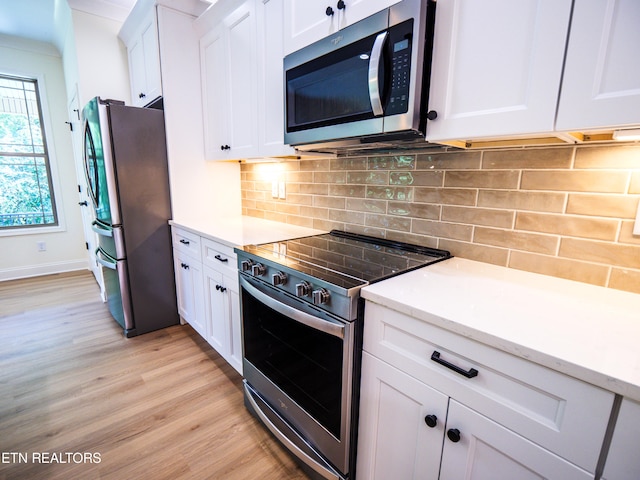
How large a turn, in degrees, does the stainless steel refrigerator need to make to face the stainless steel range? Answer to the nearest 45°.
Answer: approximately 90° to its left

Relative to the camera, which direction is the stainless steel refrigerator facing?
to the viewer's left

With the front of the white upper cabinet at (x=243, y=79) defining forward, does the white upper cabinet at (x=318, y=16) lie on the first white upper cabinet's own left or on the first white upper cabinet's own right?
on the first white upper cabinet's own left

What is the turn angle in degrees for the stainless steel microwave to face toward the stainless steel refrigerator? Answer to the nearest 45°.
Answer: approximately 90° to its right

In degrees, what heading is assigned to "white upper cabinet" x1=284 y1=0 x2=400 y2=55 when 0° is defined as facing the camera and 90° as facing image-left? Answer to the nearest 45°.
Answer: approximately 45°

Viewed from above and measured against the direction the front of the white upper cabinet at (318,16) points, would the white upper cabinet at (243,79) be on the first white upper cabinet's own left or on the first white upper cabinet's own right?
on the first white upper cabinet's own right
